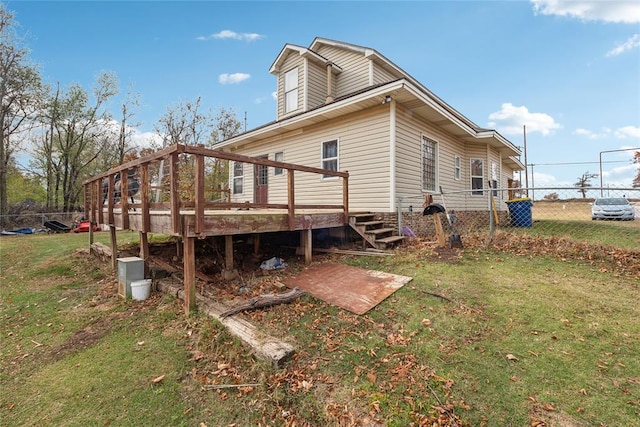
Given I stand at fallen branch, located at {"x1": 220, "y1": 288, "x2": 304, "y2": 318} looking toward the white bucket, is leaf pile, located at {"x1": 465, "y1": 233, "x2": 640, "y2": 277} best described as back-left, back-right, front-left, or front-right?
back-right

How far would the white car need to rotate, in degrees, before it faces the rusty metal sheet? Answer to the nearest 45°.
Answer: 0° — it already faces it

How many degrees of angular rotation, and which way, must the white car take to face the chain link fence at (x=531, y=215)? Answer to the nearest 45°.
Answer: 0° — it already faces it

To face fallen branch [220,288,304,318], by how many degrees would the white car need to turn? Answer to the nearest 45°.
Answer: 0° — it already faces it

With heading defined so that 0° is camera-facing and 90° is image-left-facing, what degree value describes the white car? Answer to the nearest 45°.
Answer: approximately 0°

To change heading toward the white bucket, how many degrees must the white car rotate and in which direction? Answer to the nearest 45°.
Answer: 0° — it already faces it

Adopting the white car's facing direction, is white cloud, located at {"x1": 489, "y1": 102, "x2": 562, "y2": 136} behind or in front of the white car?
behind
